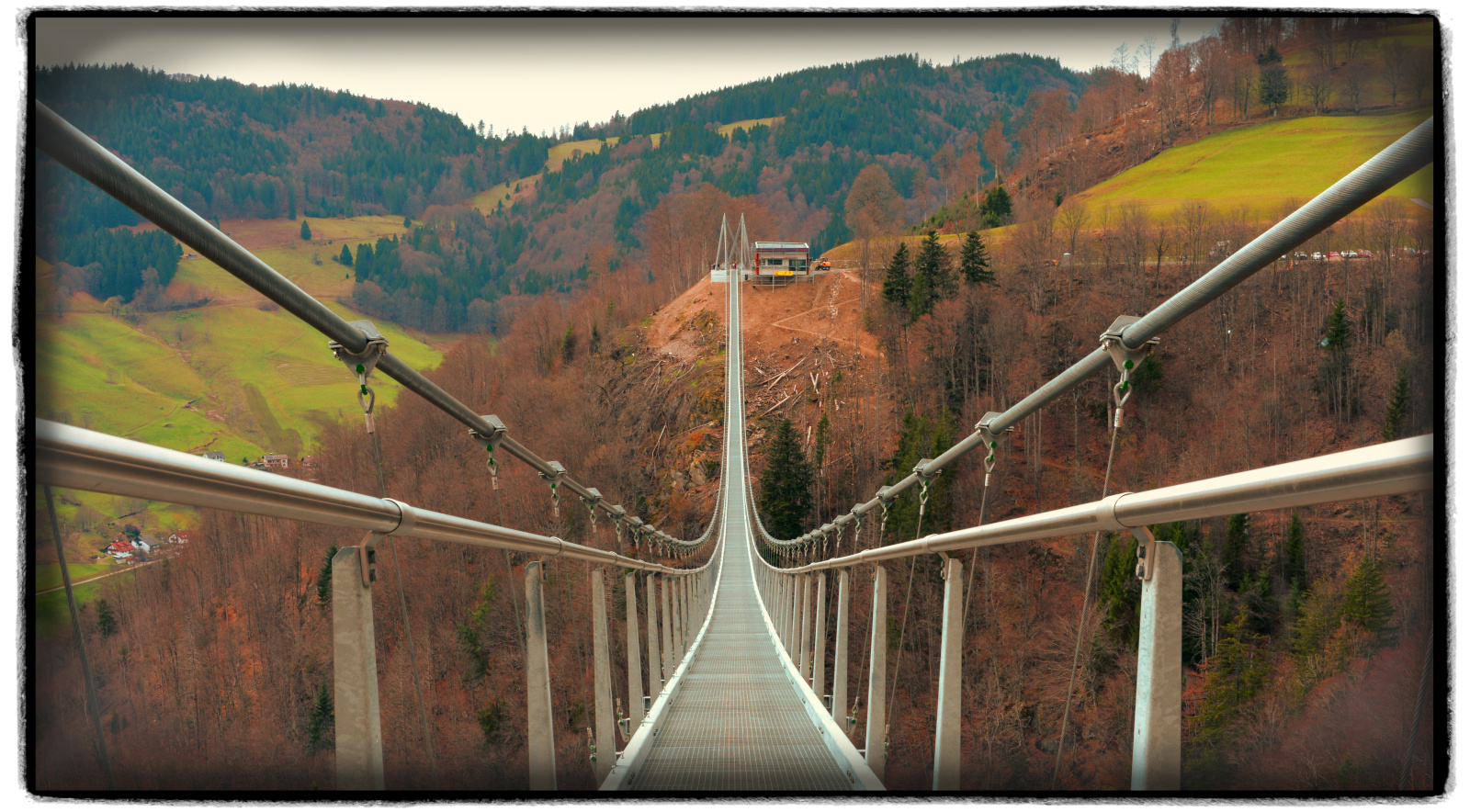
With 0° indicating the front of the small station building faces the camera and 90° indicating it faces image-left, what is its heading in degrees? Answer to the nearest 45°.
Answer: approximately 0°

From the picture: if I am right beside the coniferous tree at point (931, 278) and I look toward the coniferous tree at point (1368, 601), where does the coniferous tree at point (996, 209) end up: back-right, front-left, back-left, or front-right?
back-left

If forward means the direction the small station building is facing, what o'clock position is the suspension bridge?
The suspension bridge is roughly at 12 o'clock from the small station building.

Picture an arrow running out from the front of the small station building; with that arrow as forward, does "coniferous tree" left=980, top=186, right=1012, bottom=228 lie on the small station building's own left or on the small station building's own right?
on the small station building's own left

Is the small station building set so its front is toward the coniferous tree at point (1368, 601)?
yes
